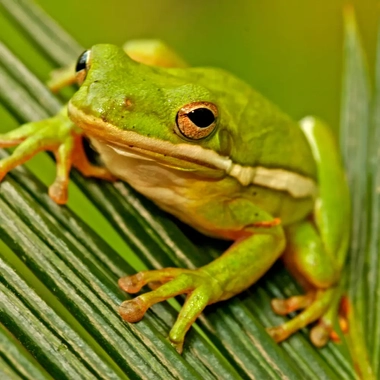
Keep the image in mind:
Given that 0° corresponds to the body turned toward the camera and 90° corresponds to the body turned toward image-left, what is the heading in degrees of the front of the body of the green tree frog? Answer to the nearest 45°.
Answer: approximately 45°
